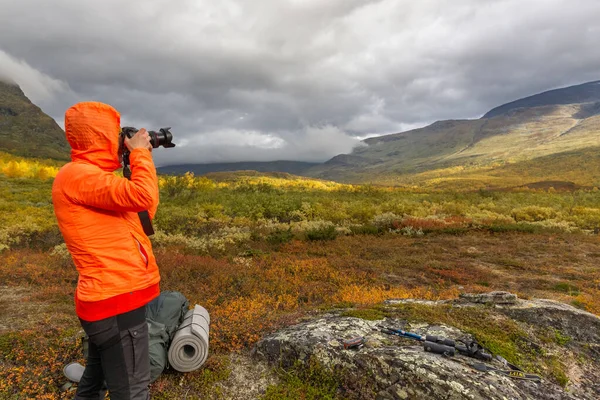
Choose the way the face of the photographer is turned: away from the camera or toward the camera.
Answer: away from the camera

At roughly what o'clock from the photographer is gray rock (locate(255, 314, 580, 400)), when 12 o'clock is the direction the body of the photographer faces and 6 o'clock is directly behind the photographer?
The gray rock is roughly at 2 o'clock from the photographer.

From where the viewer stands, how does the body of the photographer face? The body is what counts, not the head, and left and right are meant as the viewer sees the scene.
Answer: facing away from the viewer and to the right of the viewer
